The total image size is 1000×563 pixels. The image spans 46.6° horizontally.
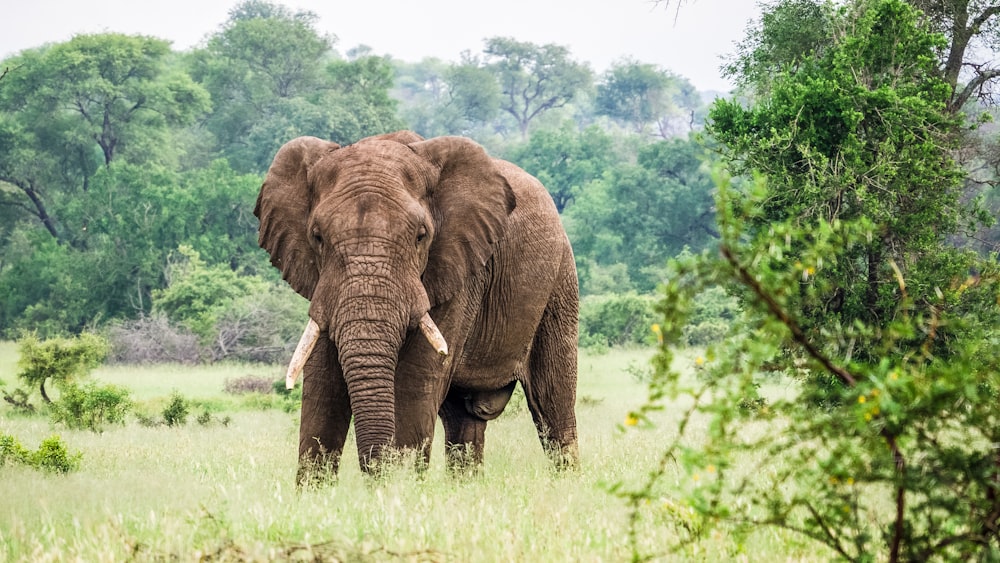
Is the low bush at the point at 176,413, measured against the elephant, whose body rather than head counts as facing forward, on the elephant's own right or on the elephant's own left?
on the elephant's own right

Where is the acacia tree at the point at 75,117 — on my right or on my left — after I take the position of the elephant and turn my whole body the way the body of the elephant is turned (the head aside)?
on my right

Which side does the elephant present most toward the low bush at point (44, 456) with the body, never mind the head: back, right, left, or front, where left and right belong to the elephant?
right

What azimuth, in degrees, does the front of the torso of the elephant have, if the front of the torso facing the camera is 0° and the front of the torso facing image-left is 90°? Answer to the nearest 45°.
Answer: approximately 45°

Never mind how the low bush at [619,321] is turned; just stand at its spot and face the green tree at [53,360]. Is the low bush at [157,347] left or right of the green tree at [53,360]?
right

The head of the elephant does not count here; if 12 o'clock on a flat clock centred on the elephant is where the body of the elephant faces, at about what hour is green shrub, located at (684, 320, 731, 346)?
The green shrub is roughly at 5 o'clock from the elephant.

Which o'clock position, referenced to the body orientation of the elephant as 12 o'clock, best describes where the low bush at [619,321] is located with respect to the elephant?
The low bush is roughly at 5 o'clock from the elephant.

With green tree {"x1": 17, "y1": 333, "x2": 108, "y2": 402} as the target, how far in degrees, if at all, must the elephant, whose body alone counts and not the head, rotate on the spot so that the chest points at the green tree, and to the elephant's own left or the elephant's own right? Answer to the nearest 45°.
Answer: approximately 90° to the elephant's own right

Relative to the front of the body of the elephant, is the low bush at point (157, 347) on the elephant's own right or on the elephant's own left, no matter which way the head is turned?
on the elephant's own right
